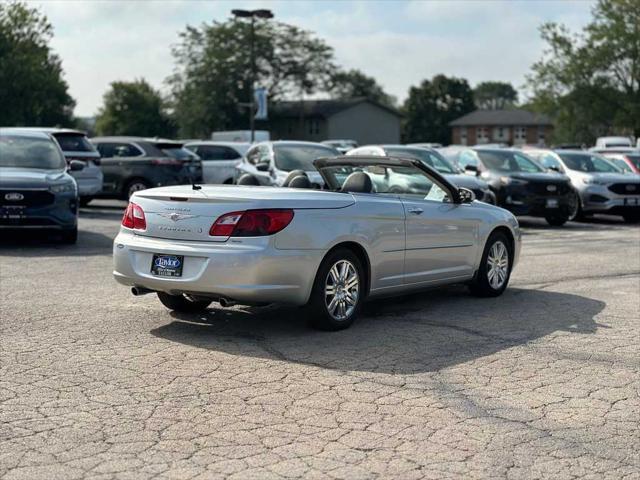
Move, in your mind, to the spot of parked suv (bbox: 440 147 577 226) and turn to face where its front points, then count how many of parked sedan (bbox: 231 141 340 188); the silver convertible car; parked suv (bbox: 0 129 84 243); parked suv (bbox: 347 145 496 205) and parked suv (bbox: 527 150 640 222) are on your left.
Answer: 1

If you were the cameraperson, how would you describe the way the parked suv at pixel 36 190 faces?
facing the viewer

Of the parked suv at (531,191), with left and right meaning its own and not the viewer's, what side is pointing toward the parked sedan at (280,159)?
right

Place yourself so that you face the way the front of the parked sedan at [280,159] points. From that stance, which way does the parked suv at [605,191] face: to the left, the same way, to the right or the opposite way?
the same way

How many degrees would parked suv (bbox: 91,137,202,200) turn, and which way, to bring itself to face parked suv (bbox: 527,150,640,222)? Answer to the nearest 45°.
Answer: approximately 135° to its right

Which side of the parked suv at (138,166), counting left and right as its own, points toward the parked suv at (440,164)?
back

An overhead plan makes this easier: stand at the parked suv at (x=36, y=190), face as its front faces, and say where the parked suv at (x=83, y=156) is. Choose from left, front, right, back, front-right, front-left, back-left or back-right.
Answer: back

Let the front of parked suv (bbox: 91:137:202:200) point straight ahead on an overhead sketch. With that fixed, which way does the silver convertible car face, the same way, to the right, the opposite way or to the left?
to the right

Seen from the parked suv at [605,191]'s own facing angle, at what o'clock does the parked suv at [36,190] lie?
the parked suv at [36,190] is roughly at 3 o'clock from the parked suv at [605,191].

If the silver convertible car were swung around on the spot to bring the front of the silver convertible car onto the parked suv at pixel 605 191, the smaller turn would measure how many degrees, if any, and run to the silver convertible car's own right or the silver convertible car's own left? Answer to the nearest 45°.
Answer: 0° — it already faces it

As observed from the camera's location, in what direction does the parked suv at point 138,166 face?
facing away from the viewer and to the left of the viewer

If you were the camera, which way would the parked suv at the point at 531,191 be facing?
facing the viewer and to the right of the viewer

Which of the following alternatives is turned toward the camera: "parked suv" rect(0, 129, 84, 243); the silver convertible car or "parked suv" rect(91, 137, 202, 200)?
"parked suv" rect(0, 129, 84, 243)
